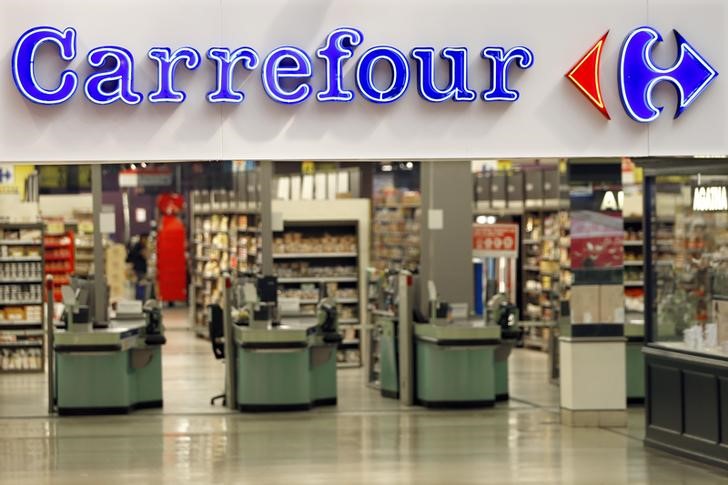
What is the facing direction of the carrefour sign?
toward the camera

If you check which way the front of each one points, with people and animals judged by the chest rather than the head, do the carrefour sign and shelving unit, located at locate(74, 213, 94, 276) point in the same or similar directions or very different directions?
same or similar directions

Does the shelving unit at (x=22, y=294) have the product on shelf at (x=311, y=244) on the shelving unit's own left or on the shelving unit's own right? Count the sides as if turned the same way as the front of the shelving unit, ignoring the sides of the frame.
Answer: on the shelving unit's own left

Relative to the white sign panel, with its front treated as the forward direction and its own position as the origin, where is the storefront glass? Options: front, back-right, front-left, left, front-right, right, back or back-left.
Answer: back-left

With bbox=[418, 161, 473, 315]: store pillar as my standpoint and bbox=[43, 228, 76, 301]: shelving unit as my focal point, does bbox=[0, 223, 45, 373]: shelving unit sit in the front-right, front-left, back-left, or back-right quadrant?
front-left

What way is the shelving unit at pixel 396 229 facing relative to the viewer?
toward the camera

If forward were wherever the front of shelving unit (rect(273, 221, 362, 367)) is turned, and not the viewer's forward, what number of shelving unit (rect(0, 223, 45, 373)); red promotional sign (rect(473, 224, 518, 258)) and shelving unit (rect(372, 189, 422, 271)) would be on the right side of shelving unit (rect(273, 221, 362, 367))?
1

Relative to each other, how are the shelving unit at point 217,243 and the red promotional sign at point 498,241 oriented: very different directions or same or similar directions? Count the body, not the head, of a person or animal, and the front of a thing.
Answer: same or similar directions

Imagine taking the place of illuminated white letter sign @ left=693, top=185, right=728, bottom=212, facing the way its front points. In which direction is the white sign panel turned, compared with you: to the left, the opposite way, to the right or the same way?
the same way

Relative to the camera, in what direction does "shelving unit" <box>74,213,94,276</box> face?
facing the viewer

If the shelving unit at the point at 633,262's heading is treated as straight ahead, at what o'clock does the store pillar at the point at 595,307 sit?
The store pillar is roughly at 12 o'clock from the shelving unit.

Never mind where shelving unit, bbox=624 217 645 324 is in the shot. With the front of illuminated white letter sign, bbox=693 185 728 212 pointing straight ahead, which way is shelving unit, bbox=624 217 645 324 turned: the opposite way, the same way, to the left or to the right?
the same way

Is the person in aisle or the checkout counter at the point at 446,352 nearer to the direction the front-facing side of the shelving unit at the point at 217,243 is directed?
the checkout counter

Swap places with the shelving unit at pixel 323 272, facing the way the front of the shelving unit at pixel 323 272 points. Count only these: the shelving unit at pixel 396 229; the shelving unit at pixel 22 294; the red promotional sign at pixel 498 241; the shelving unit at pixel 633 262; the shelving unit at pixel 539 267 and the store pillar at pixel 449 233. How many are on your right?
1

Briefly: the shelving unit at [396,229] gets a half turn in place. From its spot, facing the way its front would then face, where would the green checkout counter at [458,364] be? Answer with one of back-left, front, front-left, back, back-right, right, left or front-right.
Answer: back

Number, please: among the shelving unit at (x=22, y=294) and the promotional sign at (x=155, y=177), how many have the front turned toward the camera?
2

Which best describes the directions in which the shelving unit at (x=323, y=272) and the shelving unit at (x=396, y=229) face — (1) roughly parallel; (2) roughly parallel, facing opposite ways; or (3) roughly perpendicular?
roughly parallel

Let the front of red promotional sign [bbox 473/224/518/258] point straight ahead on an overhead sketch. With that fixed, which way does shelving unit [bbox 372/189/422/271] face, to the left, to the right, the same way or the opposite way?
the same way

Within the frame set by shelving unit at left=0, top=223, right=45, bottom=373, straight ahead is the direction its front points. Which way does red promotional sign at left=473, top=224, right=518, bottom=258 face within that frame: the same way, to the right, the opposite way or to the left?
the same way
